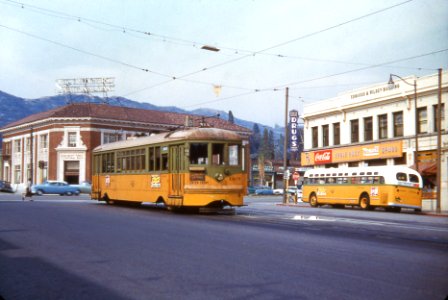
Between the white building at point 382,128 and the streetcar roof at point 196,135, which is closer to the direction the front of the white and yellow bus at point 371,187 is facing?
the white building

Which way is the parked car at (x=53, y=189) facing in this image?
to the viewer's left

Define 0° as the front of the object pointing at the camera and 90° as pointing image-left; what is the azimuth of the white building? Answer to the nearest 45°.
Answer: approximately 45°

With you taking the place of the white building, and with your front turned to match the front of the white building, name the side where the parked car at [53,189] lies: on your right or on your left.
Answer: on your right

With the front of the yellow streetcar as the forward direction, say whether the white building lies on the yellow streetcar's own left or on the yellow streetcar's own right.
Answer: on the yellow streetcar's own left

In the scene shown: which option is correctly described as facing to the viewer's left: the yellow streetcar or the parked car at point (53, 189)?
the parked car

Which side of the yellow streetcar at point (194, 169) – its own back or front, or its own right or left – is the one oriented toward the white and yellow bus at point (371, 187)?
left

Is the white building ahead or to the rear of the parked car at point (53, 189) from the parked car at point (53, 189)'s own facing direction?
to the rear

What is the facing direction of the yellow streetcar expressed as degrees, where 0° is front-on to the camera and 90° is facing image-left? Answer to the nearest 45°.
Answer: approximately 315°

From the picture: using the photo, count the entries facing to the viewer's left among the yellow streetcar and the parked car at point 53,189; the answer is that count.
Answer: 1
